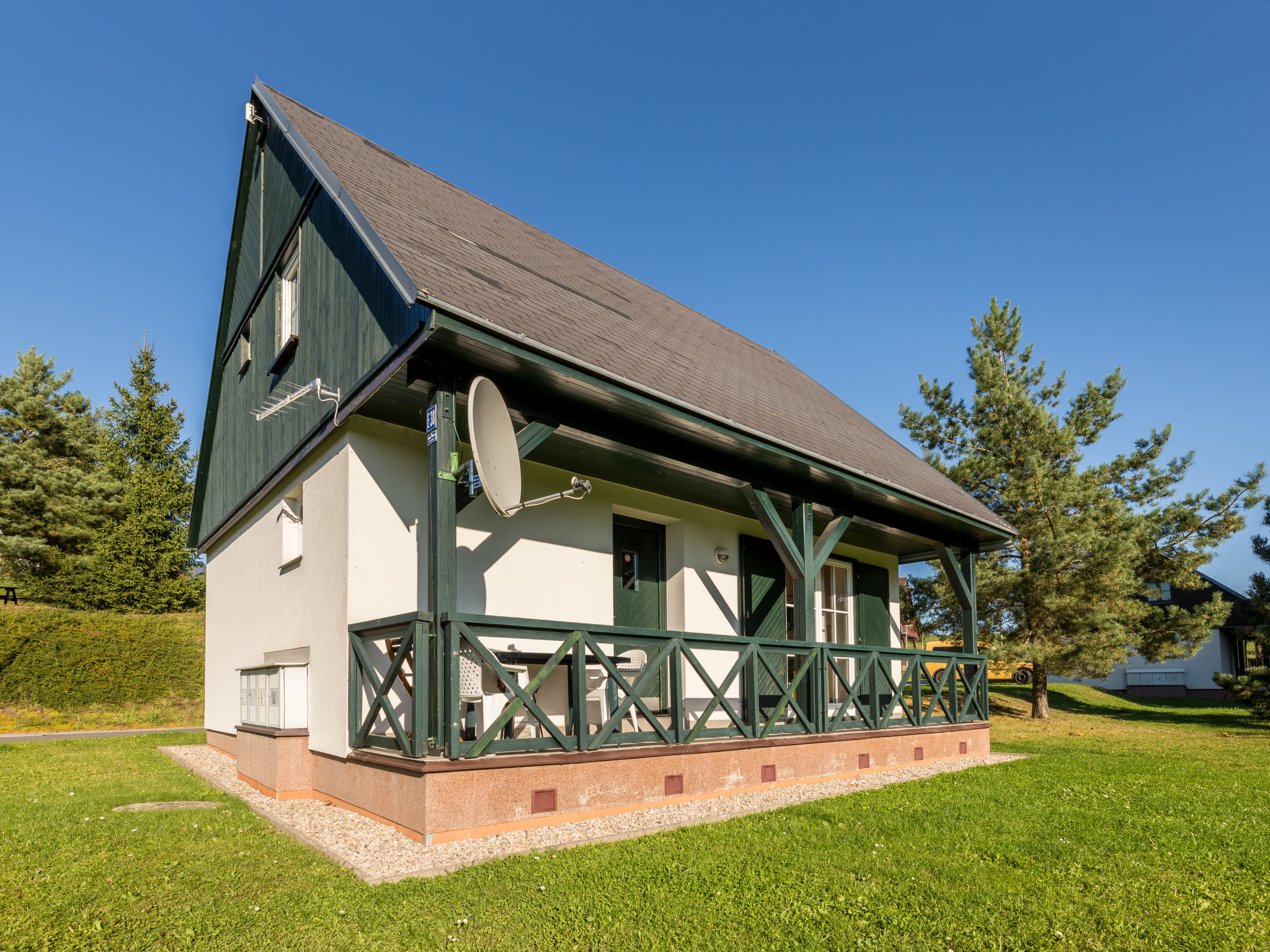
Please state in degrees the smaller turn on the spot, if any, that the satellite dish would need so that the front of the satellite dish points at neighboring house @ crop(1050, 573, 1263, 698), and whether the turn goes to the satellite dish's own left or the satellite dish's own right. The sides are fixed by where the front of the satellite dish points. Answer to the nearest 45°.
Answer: approximately 45° to the satellite dish's own left

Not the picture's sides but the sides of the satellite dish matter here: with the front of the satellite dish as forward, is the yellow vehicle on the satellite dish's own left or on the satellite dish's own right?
on the satellite dish's own left

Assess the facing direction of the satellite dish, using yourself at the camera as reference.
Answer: facing to the right of the viewer

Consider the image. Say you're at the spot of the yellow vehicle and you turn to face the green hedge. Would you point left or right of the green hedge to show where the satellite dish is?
left
